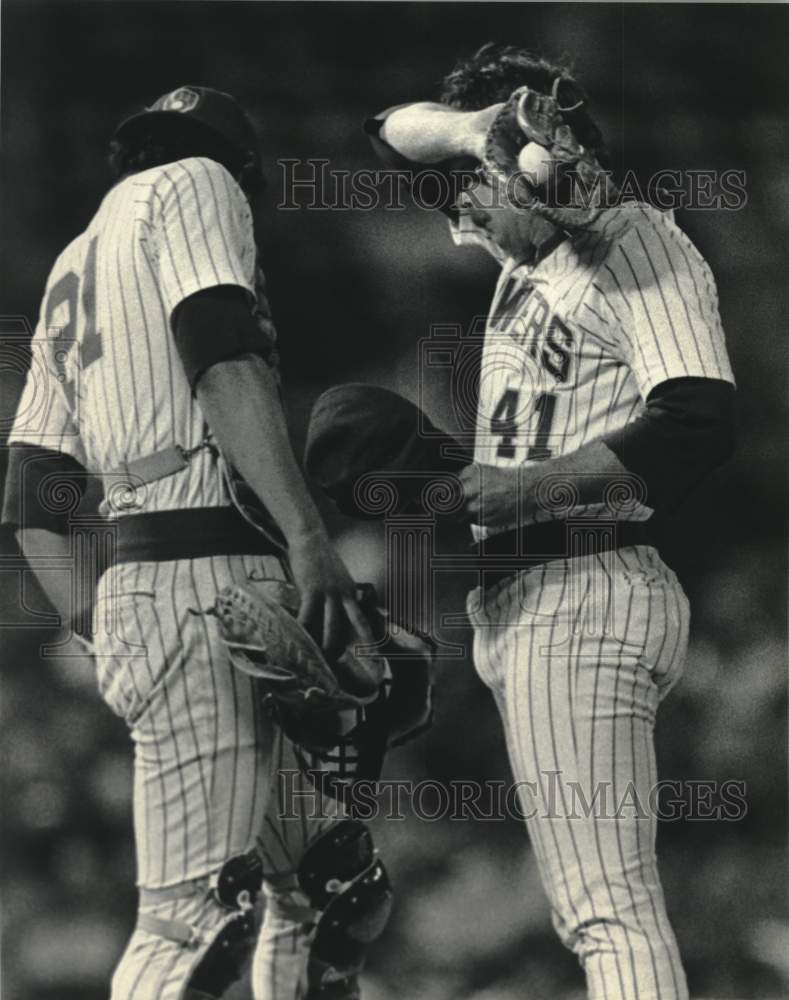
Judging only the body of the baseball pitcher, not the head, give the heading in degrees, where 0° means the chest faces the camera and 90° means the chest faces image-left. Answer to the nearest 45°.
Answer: approximately 90°
